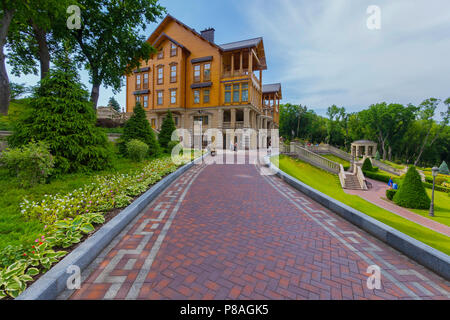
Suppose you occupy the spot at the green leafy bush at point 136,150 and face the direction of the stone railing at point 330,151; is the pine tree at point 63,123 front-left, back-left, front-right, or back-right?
back-right

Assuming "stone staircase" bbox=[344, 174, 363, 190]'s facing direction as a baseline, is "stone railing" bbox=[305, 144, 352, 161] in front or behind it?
behind

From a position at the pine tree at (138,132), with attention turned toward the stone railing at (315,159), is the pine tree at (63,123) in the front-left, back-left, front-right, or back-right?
back-right

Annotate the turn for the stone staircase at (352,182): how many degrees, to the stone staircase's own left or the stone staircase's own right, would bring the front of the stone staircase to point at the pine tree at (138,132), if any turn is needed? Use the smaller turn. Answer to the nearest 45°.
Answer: approximately 45° to the stone staircase's own right

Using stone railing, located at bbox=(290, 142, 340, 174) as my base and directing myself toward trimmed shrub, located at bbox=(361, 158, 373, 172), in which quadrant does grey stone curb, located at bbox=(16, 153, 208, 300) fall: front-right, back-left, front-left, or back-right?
back-right

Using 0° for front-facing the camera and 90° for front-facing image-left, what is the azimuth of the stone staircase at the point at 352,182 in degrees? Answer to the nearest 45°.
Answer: approximately 0°

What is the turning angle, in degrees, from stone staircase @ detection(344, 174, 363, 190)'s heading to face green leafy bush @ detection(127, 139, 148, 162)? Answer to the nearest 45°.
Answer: approximately 45° to its right

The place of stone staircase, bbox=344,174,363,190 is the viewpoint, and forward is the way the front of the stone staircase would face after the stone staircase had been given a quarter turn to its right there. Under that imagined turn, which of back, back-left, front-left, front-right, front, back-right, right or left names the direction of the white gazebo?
right

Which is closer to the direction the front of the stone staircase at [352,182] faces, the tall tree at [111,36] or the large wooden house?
the tall tree

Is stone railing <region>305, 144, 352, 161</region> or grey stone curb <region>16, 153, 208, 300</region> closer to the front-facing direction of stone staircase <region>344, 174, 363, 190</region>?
the grey stone curb

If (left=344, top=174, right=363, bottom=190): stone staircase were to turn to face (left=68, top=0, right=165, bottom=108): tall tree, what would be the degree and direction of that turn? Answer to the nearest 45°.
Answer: approximately 45° to its right

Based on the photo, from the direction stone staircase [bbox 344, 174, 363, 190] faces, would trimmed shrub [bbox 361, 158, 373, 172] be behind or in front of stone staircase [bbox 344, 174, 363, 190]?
behind

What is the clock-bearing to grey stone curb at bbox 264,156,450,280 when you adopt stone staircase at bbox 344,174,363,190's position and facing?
The grey stone curb is roughly at 12 o'clock from the stone staircase.
